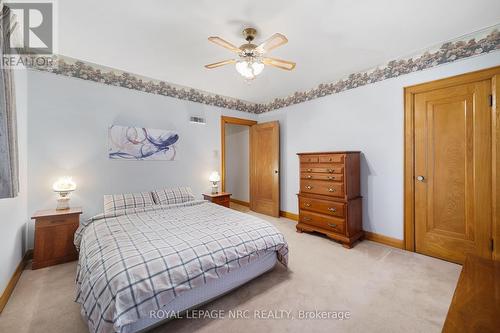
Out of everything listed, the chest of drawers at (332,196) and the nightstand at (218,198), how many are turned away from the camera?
0

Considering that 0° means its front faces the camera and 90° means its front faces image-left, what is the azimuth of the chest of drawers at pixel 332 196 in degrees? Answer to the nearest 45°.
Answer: approximately 45°

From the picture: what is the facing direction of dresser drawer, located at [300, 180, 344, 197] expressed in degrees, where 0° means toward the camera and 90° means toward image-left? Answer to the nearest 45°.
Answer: approximately 45°

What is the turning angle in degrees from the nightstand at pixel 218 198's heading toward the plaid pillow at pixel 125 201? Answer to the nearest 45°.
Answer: approximately 90° to its right

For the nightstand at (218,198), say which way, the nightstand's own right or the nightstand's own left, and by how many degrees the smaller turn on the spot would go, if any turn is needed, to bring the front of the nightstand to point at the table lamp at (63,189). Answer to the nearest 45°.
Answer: approximately 90° to the nightstand's own right

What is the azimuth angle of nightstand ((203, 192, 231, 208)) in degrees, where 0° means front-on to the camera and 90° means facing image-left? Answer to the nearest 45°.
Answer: approximately 315°

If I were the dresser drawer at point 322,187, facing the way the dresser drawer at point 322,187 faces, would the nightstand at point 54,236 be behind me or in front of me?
in front

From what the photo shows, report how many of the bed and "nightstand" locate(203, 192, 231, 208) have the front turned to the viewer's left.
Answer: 0

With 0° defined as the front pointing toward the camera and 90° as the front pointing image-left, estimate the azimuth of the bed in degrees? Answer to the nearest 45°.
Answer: approximately 315°
